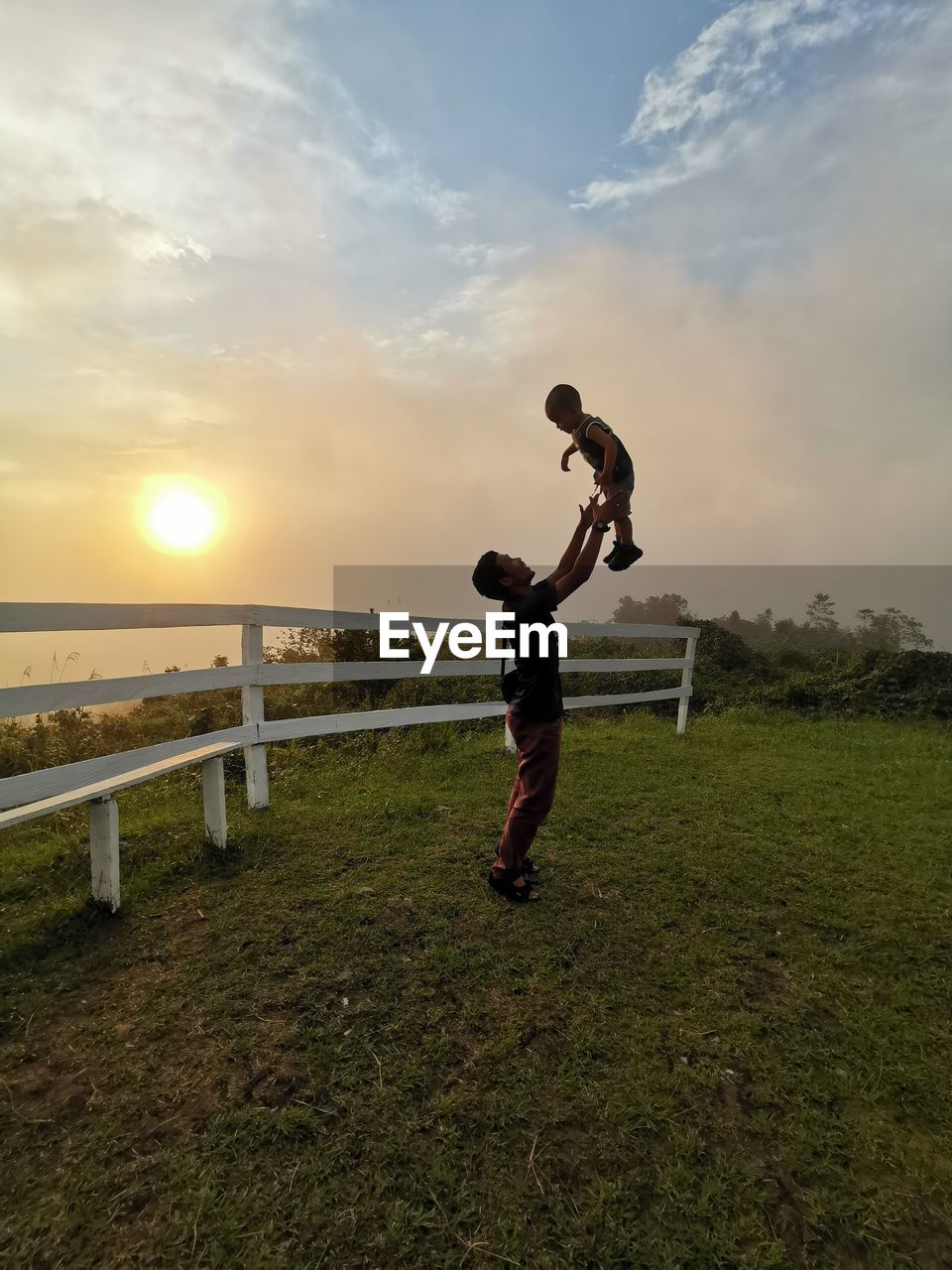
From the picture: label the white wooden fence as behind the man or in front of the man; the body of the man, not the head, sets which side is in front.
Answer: behind

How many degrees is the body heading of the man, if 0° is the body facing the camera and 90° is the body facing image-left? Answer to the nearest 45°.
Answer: approximately 270°

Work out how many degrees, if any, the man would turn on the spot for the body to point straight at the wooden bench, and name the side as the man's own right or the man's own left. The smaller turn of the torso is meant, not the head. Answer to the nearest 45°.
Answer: approximately 180°

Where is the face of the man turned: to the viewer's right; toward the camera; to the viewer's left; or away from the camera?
to the viewer's right
